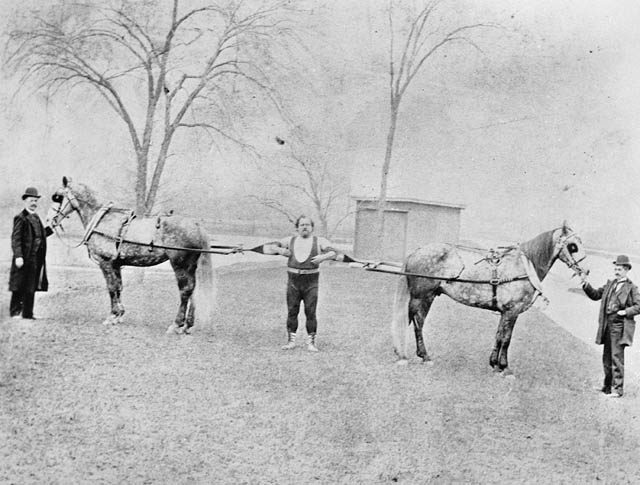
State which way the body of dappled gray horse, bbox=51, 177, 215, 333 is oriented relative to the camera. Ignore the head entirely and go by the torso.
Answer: to the viewer's left

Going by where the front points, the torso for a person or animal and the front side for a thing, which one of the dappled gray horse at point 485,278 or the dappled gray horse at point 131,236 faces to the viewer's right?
the dappled gray horse at point 485,278

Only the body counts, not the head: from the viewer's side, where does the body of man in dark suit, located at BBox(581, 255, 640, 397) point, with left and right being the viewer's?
facing the viewer and to the left of the viewer

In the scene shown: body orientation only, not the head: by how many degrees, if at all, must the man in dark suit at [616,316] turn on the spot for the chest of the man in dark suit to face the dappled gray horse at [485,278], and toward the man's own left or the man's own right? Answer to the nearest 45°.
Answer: approximately 45° to the man's own right

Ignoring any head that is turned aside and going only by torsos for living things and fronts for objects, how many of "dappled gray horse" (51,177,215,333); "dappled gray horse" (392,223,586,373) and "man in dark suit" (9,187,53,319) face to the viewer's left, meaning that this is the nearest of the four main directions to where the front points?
1

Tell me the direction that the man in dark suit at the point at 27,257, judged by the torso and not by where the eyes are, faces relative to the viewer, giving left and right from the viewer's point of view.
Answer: facing the viewer and to the right of the viewer

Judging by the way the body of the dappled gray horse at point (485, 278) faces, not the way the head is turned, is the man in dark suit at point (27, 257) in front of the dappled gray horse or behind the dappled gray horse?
behind

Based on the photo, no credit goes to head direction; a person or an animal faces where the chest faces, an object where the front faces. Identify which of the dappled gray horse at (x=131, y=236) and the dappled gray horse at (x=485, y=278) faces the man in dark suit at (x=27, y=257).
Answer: the dappled gray horse at (x=131, y=236)

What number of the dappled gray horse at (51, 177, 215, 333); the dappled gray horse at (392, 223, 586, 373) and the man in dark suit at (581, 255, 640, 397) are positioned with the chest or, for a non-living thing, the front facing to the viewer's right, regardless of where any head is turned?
1

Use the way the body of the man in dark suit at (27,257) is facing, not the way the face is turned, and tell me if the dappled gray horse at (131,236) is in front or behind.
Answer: in front

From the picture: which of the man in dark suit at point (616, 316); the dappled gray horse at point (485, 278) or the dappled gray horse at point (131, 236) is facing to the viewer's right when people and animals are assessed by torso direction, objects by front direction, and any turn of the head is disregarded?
the dappled gray horse at point (485, 278)

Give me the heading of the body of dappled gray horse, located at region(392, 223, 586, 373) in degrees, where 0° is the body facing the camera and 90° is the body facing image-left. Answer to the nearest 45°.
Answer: approximately 270°
